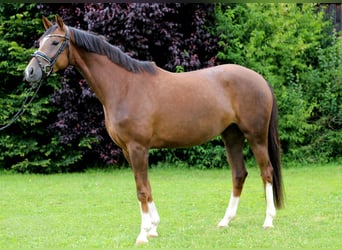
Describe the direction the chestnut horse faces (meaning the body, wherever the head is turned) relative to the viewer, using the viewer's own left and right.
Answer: facing to the left of the viewer
